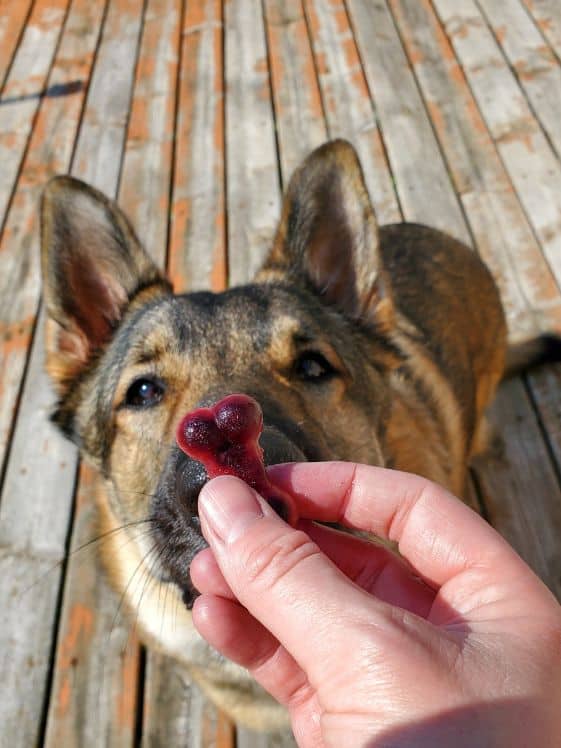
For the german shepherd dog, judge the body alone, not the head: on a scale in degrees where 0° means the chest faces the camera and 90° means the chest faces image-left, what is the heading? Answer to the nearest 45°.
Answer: approximately 45°
